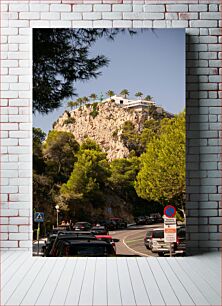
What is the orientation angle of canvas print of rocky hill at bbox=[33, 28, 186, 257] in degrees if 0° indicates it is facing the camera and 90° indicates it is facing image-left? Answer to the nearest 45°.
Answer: approximately 0°
